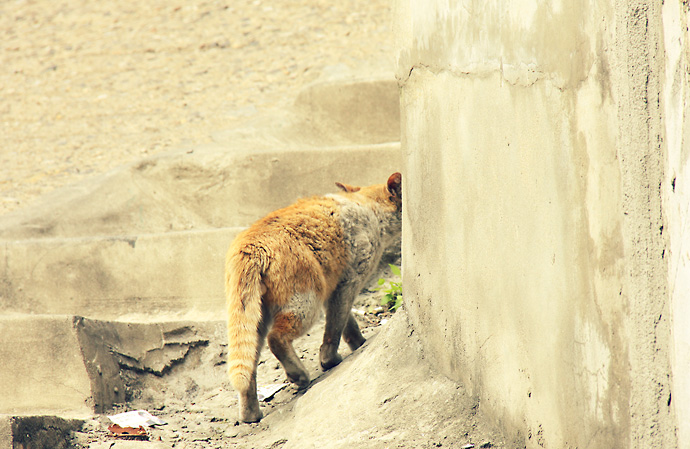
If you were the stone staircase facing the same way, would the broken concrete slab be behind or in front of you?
in front

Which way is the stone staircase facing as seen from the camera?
toward the camera

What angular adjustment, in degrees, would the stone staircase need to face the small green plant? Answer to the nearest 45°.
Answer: approximately 90° to its left
